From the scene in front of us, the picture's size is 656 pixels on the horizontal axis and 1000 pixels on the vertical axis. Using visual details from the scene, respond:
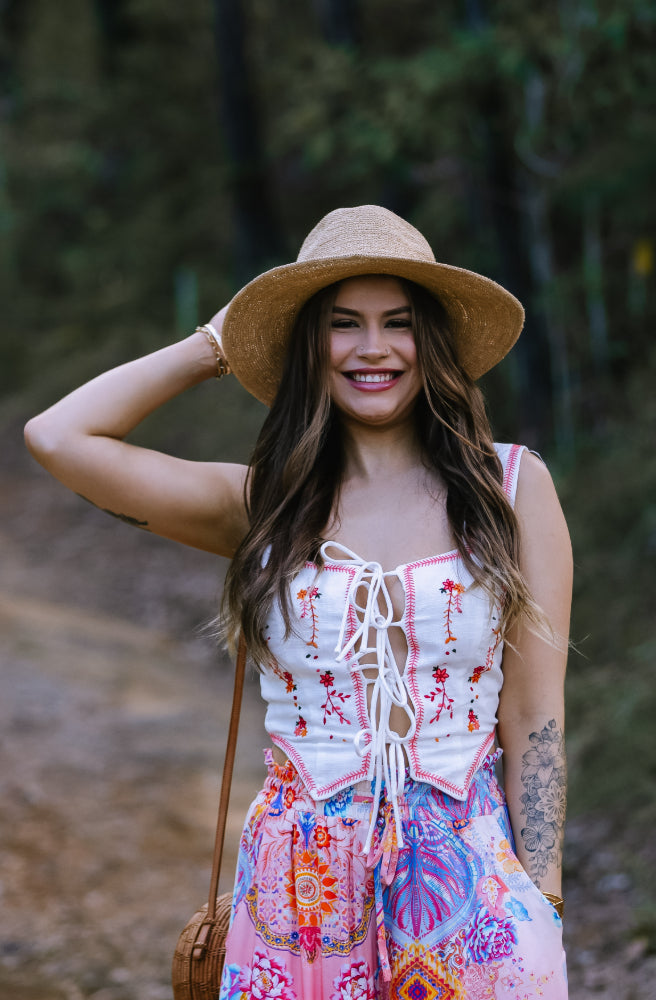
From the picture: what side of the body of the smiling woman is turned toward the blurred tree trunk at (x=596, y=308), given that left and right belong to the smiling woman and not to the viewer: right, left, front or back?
back

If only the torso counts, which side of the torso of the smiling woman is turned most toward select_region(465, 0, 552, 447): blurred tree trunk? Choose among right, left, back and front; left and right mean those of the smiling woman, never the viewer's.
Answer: back

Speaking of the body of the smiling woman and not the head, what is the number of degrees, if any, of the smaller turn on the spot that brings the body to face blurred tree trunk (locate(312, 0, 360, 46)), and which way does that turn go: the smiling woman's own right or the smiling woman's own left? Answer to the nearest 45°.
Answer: approximately 180°

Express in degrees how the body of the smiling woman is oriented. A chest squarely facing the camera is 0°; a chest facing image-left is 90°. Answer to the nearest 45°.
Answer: approximately 0°

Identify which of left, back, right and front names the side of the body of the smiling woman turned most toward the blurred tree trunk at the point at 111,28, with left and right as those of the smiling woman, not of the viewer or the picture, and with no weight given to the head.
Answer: back

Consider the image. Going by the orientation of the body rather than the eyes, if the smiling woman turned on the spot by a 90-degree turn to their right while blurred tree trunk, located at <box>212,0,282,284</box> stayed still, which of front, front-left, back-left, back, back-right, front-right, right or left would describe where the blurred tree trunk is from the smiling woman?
right
